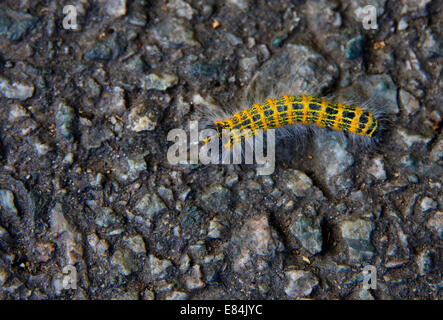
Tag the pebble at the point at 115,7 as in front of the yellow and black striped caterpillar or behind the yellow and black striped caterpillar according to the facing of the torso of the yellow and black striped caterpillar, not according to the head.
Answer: in front

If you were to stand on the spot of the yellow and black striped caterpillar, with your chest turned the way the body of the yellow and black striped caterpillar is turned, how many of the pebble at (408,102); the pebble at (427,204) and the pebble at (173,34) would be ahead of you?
1

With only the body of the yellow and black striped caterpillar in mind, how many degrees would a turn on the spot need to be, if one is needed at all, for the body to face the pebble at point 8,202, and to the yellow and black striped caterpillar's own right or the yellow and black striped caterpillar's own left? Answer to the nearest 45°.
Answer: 0° — it already faces it

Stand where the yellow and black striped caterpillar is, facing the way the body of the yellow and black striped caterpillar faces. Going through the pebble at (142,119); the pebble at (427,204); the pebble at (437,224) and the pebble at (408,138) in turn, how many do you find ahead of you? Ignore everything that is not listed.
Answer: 1

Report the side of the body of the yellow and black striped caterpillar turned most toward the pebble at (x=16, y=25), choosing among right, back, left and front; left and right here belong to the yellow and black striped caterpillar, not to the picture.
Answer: front

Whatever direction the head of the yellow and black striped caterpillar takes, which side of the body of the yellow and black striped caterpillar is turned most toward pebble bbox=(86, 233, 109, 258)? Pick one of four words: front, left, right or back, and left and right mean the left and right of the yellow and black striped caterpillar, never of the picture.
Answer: front

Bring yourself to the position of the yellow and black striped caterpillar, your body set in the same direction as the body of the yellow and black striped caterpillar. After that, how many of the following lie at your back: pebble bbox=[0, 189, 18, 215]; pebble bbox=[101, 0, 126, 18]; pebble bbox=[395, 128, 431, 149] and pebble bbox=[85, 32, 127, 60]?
1

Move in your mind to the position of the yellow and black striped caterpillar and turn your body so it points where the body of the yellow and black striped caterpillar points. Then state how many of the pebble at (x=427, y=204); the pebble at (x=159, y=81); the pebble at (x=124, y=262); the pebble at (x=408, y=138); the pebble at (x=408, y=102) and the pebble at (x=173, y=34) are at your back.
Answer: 3

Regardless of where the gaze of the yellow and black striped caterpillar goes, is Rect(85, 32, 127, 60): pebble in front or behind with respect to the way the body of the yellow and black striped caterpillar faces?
in front

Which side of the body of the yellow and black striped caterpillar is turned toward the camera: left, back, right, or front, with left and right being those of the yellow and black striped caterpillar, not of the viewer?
left

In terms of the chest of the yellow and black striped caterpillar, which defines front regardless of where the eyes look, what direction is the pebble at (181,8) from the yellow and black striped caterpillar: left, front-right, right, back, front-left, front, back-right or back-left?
front

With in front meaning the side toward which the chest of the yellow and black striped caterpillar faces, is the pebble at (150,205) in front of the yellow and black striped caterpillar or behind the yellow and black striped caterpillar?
in front
